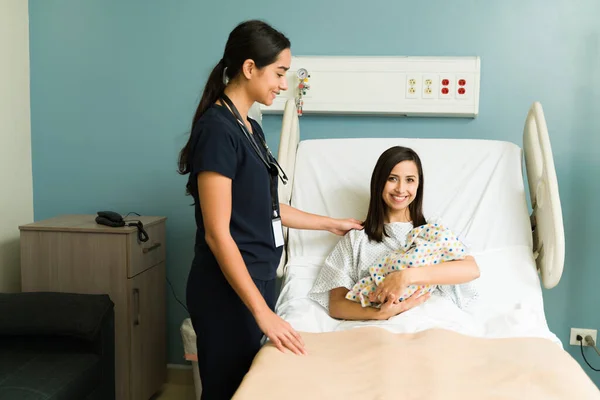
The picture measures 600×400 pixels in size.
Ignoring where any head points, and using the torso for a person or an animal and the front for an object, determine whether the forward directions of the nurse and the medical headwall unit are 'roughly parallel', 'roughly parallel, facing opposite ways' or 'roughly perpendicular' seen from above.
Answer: roughly perpendicular

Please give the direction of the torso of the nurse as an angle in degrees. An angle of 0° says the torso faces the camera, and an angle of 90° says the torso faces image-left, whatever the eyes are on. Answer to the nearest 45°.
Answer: approximately 270°

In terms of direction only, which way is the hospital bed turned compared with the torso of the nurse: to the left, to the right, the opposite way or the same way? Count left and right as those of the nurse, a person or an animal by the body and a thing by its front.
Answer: to the right

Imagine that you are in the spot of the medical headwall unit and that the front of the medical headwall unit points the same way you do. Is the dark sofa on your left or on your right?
on your right

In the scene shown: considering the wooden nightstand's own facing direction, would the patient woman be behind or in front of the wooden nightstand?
in front

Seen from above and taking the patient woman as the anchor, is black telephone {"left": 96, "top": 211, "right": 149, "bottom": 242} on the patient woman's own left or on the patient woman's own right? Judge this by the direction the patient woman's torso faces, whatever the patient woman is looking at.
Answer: on the patient woman's own right

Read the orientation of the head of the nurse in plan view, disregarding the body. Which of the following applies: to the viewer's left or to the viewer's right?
to the viewer's right

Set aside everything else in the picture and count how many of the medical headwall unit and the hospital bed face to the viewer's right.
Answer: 0
